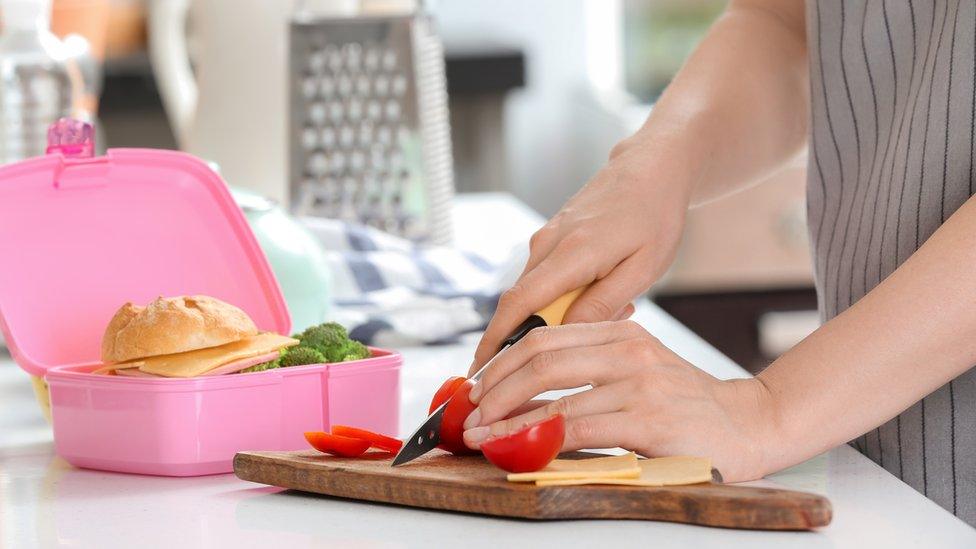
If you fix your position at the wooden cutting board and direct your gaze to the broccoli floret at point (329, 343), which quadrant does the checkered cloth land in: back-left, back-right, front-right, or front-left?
front-right

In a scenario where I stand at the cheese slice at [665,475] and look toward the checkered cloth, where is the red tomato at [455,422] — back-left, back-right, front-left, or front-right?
front-left

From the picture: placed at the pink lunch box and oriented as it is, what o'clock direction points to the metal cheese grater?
The metal cheese grater is roughly at 8 o'clock from the pink lunch box.
